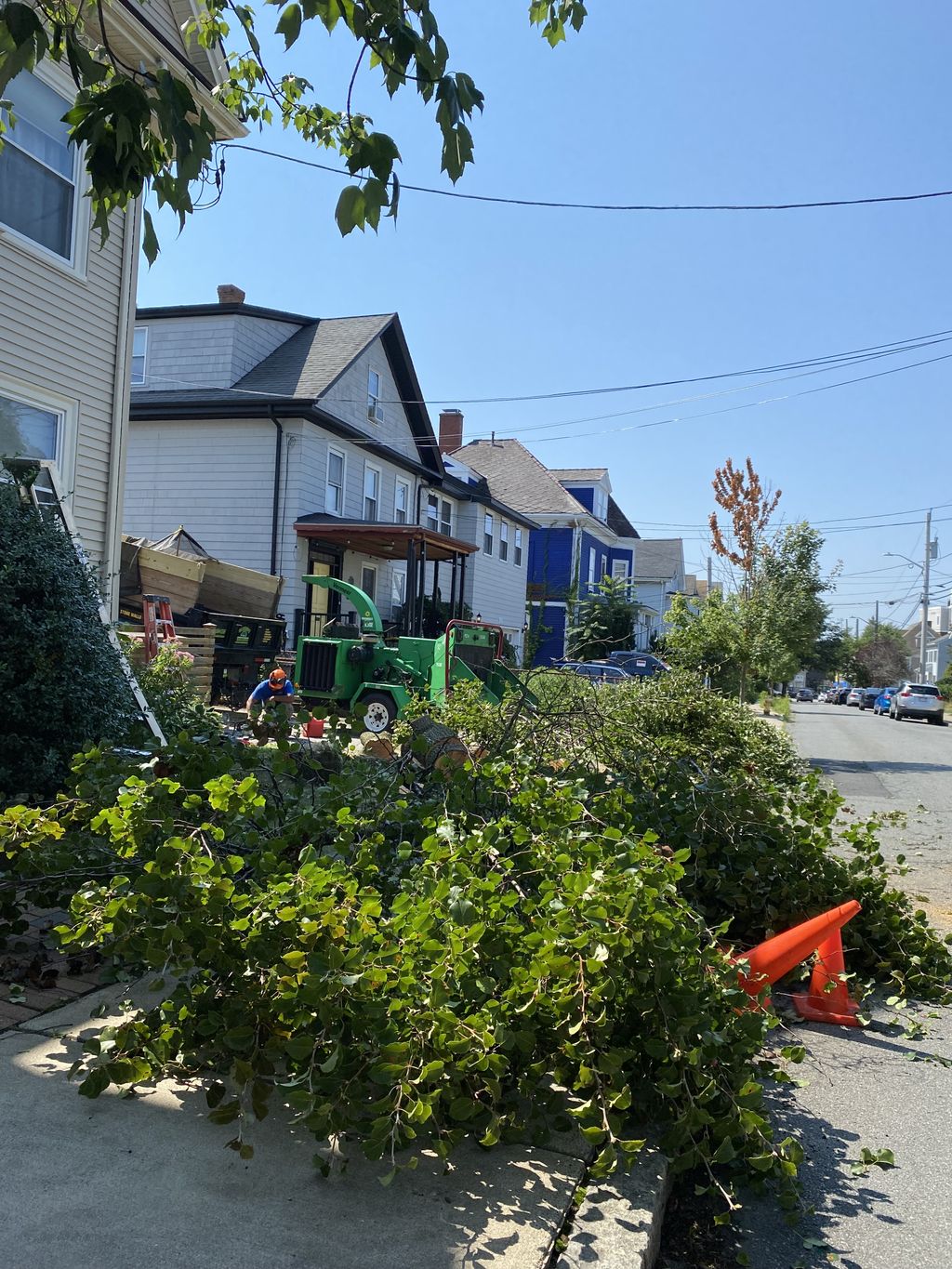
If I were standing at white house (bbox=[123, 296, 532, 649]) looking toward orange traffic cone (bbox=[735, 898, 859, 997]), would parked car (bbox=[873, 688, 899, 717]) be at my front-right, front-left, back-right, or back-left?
back-left

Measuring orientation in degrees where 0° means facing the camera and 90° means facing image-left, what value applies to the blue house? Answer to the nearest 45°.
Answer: approximately 315°

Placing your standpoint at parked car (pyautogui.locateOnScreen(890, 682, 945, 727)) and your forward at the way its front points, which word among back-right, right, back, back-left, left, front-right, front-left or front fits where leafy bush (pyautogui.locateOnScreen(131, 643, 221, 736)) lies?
back

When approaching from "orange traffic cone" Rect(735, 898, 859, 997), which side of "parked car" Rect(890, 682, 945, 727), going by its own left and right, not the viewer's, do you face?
back

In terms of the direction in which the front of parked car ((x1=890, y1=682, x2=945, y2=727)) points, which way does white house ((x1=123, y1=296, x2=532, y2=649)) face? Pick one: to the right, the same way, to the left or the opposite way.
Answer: to the right

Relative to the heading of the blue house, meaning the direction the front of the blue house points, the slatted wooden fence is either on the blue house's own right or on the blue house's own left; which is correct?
on the blue house's own right

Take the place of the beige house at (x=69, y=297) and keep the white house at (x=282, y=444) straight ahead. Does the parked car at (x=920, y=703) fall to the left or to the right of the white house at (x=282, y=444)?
right

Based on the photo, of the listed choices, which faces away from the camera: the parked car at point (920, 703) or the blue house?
the parked car

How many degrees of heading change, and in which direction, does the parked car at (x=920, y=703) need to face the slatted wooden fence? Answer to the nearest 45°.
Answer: approximately 180°

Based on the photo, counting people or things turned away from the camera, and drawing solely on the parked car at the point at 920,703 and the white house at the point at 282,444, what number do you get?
1

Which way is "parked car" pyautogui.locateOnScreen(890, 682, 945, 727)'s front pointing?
away from the camera

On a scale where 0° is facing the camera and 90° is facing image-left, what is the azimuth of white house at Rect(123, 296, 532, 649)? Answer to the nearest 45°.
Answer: approximately 315°
